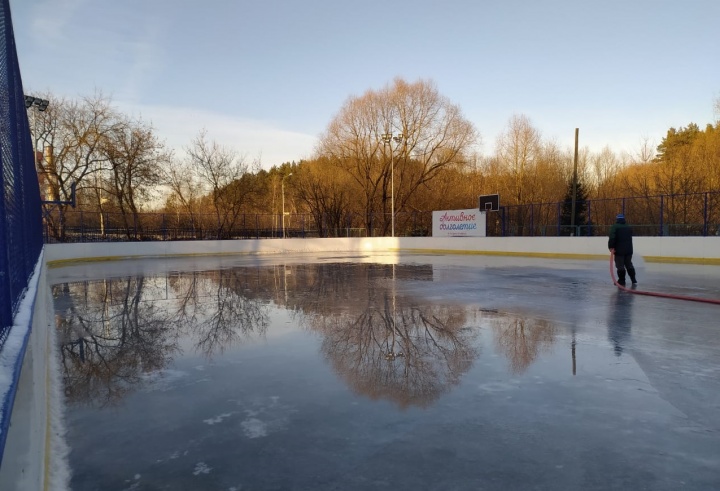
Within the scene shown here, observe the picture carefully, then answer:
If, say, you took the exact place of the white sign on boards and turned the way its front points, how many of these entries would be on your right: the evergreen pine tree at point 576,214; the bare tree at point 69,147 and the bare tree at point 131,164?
2

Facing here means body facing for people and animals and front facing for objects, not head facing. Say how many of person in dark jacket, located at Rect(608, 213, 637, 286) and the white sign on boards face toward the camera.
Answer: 1

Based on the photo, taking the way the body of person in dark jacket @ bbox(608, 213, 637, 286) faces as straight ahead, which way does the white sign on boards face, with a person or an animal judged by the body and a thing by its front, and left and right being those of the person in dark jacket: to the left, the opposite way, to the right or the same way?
the opposite way

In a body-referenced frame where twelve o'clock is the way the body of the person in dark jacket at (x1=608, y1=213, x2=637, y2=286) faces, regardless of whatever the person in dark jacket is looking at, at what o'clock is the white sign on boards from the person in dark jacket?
The white sign on boards is roughly at 11 o'clock from the person in dark jacket.

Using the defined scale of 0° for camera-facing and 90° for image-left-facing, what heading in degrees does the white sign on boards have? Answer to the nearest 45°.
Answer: approximately 0°

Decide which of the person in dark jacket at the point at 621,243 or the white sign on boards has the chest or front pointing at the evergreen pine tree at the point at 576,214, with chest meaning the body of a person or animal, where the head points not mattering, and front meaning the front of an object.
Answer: the person in dark jacket

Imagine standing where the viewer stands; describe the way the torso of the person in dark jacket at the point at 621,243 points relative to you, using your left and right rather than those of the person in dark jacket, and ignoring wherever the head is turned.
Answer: facing away from the viewer

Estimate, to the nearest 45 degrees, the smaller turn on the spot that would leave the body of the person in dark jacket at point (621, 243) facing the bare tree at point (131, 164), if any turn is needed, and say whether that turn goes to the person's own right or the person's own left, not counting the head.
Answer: approximately 90° to the person's own left

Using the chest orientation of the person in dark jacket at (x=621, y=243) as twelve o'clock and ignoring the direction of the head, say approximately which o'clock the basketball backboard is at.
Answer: The basketball backboard is roughly at 11 o'clock from the person in dark jacket.
